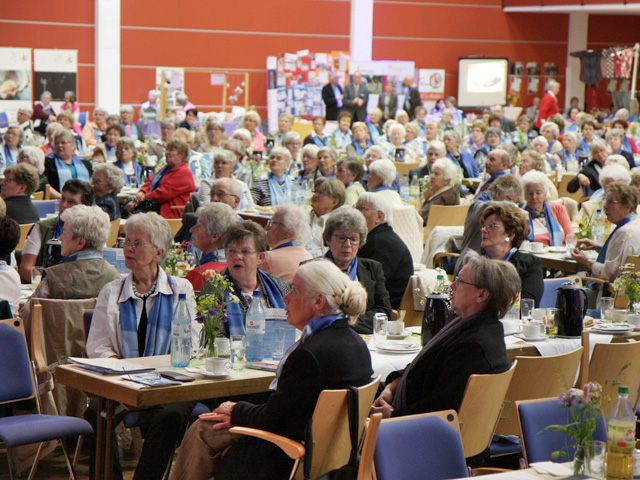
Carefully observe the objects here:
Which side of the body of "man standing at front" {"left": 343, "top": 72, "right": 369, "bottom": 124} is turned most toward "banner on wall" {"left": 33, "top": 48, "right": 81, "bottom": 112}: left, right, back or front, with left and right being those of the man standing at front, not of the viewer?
right

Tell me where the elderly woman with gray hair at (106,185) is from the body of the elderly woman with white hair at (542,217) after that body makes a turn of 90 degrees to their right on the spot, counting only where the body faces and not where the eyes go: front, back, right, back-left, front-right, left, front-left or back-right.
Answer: front-left

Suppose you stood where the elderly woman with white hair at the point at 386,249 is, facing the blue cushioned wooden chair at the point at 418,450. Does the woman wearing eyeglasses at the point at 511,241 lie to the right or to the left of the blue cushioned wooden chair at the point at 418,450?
left

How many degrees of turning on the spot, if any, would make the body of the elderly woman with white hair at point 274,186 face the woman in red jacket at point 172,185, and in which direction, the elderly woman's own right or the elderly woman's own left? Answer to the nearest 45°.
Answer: approximately 90° to the elderly woman's own right

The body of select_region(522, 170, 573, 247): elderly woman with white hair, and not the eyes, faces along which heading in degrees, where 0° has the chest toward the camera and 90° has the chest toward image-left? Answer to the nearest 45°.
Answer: approximately 45°

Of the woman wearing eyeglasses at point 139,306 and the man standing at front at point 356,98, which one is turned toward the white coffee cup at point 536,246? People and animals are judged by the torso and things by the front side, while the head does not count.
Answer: the man standing at front

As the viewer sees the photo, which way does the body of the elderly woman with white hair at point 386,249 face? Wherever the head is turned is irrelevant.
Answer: to the viewer's left

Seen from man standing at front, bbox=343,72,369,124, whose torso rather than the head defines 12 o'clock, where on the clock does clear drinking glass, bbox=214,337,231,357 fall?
The clear drinking glass is roughly at 12 o'clock from the man standing at front.
